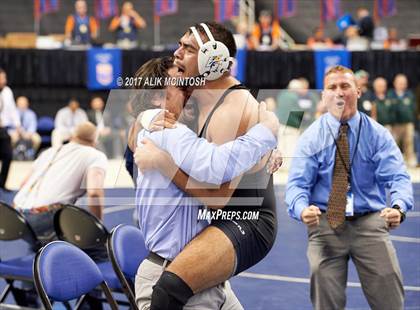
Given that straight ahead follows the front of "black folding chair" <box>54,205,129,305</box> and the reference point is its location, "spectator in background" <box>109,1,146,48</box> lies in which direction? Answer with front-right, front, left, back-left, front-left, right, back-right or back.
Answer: front-left

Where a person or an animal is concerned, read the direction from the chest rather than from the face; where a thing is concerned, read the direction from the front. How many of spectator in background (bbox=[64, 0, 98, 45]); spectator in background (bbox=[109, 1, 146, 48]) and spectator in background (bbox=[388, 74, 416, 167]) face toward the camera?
3

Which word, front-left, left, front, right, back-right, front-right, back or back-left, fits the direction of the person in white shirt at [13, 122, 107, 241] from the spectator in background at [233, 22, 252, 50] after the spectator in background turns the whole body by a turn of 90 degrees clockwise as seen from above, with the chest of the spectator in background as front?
left

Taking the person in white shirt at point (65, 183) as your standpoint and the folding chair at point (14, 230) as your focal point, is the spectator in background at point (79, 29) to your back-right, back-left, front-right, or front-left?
back-right

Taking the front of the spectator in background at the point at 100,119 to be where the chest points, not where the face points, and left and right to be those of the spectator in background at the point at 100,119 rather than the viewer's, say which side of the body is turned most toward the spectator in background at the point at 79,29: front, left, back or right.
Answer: back

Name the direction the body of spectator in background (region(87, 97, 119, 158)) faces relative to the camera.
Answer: toward the camera

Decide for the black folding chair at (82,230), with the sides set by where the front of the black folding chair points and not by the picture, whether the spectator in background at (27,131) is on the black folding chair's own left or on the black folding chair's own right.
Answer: on the black folding chair's own left

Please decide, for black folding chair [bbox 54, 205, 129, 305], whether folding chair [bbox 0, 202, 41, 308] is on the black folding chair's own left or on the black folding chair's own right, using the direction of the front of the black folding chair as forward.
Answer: on the black folding chair's own left

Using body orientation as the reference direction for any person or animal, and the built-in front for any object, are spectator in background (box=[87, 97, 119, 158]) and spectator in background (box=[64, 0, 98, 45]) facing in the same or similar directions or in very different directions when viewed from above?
same or similar directions

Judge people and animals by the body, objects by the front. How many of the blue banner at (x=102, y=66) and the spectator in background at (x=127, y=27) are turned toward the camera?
2

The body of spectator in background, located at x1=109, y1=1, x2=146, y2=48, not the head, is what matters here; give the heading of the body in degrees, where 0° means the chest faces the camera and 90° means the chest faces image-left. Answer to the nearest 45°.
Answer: approximately 0°

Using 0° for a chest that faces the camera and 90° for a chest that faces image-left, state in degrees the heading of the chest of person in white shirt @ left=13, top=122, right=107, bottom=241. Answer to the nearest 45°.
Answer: approximately 225°

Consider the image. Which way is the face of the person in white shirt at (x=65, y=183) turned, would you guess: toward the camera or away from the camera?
away from the camera

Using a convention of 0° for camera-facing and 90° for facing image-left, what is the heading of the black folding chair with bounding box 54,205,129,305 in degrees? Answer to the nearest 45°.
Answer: approximately 225°
